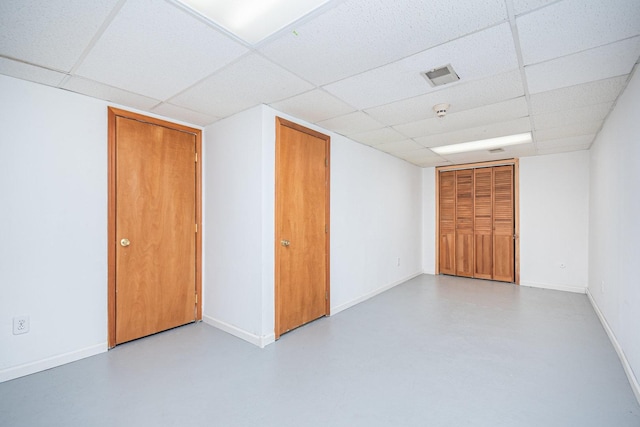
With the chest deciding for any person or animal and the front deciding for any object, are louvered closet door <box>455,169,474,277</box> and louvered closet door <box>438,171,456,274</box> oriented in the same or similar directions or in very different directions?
same or similar directions

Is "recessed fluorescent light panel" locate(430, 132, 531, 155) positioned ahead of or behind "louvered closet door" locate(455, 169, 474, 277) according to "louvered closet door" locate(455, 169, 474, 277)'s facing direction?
ahead

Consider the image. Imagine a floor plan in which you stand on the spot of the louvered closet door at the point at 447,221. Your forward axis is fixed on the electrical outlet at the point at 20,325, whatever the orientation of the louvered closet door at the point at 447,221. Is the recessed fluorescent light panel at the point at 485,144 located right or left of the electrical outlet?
left

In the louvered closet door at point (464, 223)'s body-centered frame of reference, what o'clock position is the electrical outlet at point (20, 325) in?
The electrical outlet is roughly at 1 o'clock from the louvered closet door.

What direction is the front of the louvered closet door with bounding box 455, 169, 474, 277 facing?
toward the camera

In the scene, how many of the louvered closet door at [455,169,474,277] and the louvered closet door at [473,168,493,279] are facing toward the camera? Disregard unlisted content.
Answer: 2

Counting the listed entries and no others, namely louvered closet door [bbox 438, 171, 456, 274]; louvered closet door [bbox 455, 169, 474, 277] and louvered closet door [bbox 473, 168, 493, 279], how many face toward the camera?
3

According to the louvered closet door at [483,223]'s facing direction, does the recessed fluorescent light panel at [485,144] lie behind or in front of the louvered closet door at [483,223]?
in front

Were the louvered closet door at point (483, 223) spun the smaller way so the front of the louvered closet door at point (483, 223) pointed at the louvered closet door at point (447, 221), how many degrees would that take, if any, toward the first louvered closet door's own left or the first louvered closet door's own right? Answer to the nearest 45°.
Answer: approximately 90° to the first louvered closet door's own right

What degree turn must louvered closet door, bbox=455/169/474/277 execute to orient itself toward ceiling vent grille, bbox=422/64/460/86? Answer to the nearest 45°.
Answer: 0° — it already faces it

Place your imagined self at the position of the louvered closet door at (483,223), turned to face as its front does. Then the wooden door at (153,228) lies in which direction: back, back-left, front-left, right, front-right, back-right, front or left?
front-right

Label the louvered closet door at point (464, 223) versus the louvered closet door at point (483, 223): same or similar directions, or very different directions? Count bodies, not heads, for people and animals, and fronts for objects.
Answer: same or similar directions

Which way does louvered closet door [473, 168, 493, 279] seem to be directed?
toward the camera
